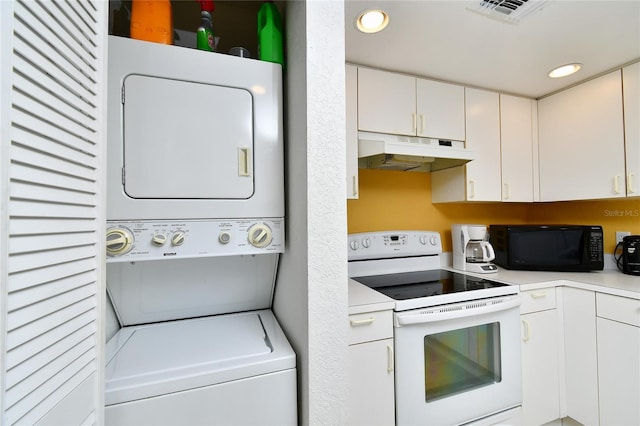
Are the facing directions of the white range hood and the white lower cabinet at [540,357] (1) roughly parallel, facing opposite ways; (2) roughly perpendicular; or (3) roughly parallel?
roughly parallel

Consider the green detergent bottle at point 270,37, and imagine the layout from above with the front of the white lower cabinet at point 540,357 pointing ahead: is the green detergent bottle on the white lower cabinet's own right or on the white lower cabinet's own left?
on the white lower cabinet's own right

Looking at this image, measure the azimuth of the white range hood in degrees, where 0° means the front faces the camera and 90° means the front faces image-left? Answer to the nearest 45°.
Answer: approximately 315°

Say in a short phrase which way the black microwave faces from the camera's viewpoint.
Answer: facing the viewer

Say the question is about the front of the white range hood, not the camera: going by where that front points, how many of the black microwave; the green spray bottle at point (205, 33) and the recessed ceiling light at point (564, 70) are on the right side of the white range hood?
1

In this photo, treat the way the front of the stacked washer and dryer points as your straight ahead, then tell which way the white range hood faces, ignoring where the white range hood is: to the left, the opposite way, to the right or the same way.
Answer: the same way

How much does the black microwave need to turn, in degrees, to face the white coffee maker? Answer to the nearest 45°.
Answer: approximately 45° to its right

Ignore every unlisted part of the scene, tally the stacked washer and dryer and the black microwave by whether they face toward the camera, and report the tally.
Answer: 2

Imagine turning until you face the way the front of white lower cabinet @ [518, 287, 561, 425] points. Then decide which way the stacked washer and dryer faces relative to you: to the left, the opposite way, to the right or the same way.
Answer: the same way

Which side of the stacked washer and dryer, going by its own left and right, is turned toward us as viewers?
front

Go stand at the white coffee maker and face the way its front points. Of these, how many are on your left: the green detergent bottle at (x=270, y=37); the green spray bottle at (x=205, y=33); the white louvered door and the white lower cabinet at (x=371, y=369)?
0

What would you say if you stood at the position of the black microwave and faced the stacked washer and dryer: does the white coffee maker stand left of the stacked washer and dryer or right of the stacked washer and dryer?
right

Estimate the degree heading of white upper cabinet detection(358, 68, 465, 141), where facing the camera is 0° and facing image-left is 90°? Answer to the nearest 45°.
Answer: approximately 315°
